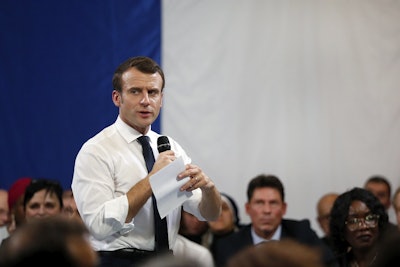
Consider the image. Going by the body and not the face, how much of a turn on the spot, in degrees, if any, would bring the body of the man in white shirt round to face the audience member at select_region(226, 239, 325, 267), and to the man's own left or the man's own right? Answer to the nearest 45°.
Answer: approximately 45° to the man's own right

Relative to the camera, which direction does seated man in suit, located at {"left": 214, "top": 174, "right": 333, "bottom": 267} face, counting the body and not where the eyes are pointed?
toward the camera

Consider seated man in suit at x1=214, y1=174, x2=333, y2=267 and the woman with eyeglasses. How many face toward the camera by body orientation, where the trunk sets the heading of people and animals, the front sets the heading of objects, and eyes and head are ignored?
2

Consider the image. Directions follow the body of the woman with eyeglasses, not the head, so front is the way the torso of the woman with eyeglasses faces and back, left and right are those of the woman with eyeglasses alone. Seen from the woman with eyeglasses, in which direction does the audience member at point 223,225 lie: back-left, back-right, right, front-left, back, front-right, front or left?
back-right

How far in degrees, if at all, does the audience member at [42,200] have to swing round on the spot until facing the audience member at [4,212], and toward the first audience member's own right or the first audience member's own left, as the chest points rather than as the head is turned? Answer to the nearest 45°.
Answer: approximately 135° to the first audience member's own right

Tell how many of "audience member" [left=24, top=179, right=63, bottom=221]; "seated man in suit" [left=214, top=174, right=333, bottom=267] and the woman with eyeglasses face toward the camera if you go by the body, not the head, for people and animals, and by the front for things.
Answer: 3

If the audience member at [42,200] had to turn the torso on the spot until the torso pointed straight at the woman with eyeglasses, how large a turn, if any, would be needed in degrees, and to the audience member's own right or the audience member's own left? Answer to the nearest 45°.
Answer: approximately 45° to the audience member's own left

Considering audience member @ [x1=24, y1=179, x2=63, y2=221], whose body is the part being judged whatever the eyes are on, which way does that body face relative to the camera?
toward the camera

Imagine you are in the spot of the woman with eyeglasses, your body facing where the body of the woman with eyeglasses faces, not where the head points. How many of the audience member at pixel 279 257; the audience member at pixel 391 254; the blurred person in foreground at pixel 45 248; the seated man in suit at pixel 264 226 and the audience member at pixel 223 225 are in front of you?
3

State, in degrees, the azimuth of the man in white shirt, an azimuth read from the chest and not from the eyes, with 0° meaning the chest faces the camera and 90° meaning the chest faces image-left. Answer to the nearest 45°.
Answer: approximately 315°

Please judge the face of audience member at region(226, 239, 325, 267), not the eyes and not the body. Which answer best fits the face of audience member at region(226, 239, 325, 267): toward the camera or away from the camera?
away from the camera

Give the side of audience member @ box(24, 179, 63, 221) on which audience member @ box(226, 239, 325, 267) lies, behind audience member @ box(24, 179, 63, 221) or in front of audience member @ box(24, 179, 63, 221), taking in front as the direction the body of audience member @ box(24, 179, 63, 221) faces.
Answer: in front

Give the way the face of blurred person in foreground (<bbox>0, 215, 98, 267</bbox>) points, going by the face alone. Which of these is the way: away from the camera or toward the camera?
away from the camera

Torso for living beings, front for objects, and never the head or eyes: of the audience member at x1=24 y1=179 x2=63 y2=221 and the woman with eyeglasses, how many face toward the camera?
2

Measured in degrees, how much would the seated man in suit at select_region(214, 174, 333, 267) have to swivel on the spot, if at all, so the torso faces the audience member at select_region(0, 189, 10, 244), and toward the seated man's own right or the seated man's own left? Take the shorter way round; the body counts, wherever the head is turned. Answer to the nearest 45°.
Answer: approximately 90° to the seated man's own right
